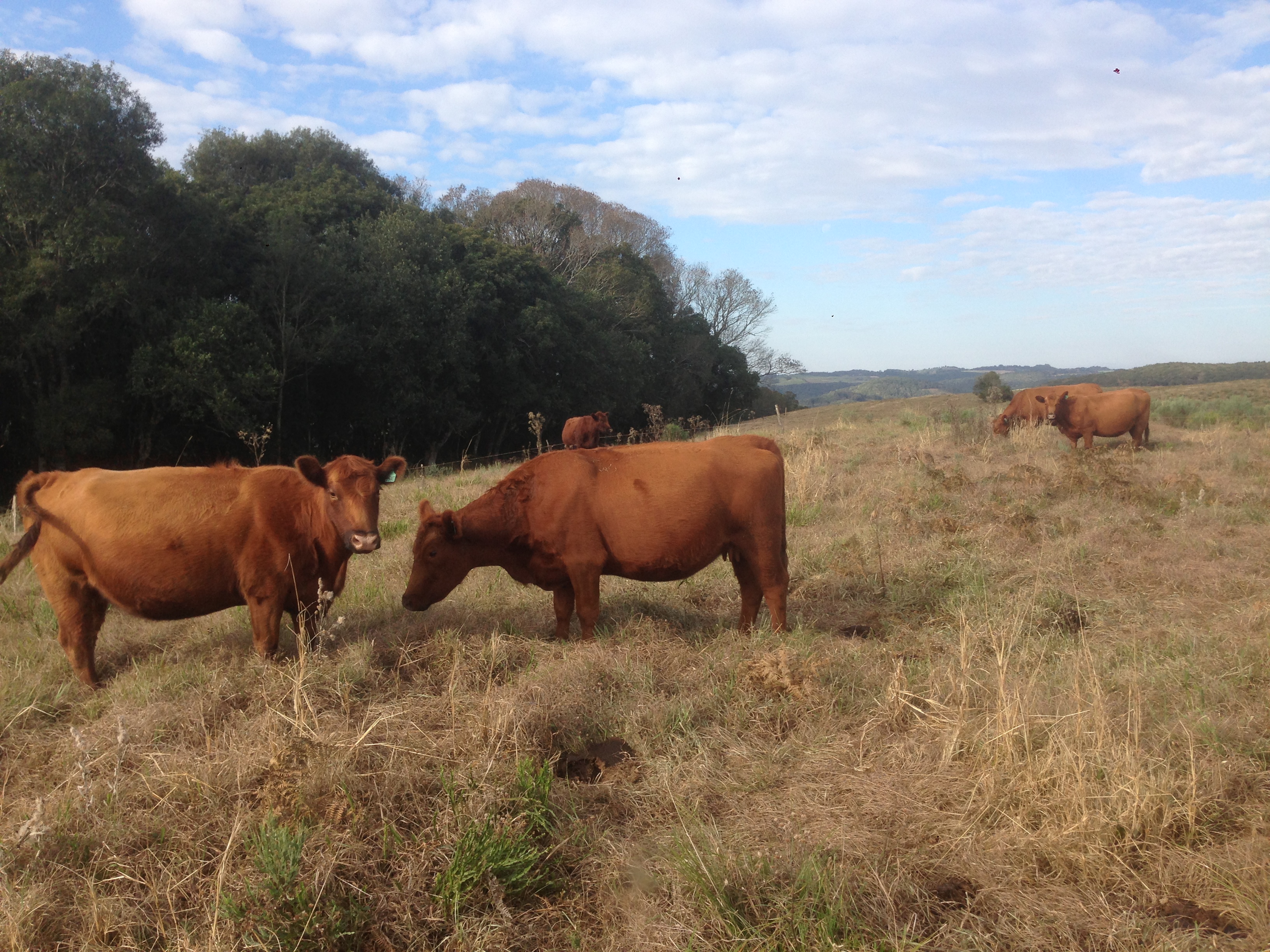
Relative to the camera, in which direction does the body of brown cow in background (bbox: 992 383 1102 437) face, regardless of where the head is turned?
to the viewer's left

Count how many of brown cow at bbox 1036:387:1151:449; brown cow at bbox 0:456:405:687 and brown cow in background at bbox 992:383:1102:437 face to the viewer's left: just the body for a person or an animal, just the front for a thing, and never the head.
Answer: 2

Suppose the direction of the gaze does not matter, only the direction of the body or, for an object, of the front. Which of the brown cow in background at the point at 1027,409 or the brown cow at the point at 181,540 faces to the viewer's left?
the brown cow in background

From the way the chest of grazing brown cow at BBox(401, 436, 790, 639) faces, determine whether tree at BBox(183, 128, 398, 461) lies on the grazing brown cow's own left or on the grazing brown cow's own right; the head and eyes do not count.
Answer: on the grazing brown cow's own right

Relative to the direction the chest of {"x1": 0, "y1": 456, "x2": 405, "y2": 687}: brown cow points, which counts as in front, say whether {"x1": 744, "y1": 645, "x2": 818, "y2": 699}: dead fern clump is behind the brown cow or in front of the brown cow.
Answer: in front

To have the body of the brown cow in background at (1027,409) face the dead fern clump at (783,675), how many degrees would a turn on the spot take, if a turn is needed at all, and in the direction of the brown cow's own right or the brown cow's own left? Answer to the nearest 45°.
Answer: approximately 90° to the brown cow's own left

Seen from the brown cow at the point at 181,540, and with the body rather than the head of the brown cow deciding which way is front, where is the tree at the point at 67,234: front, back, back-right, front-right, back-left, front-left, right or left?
left

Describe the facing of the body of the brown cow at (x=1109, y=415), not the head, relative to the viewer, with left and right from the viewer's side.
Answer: facing to the left of the viewer

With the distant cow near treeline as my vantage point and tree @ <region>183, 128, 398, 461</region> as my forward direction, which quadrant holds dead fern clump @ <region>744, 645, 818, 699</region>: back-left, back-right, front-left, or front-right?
back-left

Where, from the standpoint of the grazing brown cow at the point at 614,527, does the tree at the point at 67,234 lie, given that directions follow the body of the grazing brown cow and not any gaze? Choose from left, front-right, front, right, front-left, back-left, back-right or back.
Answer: front-right

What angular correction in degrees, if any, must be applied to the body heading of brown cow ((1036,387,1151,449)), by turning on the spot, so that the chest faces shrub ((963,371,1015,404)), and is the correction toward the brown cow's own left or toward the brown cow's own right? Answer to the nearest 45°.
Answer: approximately 90° to the brown cow's own right

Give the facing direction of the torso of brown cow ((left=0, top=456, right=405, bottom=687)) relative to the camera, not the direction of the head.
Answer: to the viewer's right

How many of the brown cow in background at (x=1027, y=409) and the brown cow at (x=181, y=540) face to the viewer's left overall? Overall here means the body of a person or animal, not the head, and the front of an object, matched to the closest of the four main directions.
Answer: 1

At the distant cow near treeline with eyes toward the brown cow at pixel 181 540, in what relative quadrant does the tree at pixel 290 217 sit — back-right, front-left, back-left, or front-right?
back-right

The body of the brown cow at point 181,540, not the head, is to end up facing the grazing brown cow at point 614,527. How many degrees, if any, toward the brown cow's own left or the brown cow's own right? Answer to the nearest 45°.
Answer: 0° — it already faces it

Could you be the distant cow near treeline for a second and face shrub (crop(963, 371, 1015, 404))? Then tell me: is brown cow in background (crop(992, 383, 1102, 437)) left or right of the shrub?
right

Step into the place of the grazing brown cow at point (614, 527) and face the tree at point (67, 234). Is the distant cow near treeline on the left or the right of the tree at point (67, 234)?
right

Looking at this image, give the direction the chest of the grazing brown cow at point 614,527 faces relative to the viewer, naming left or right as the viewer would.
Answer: facing to the left of the viewer

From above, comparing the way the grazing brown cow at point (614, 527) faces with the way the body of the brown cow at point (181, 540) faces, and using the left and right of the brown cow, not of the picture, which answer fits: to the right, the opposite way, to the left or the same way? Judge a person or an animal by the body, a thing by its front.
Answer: the opposite way
